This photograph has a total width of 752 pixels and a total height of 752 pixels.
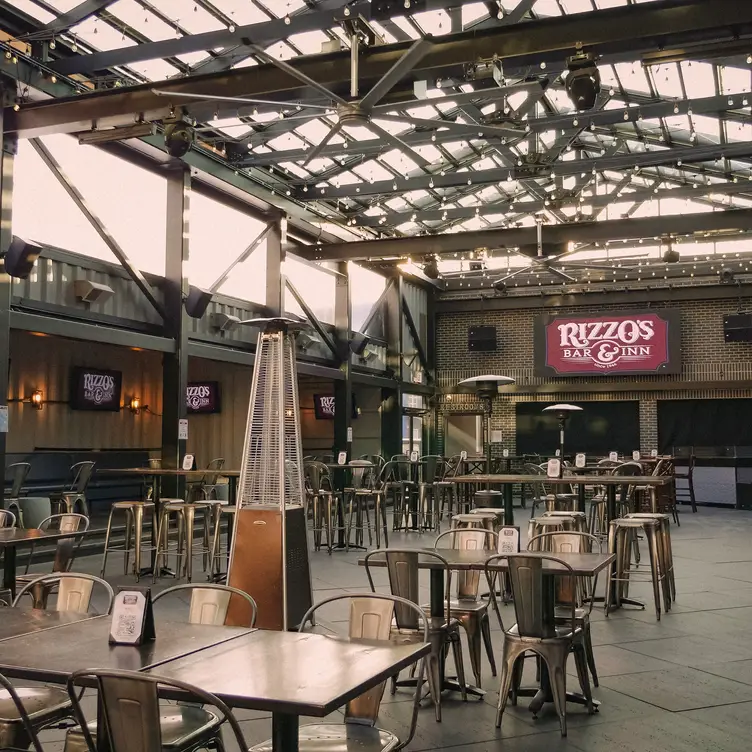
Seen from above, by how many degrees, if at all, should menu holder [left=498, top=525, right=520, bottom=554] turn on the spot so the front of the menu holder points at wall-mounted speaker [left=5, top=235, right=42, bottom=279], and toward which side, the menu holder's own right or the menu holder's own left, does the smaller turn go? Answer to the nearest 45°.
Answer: approximately 135° to the menu holder's own right

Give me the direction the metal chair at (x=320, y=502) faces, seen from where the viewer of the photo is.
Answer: facing away from the viewer and to the right of the viewer

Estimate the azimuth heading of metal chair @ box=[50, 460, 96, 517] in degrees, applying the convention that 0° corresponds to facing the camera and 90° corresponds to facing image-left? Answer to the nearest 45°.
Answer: approximately 45°

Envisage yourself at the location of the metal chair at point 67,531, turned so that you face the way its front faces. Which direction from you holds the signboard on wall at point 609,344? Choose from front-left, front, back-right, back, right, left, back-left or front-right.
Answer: back

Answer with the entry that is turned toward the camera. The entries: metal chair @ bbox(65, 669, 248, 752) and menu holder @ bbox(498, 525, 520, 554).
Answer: the menu holder

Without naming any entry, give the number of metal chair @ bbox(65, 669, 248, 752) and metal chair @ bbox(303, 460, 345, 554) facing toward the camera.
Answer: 0

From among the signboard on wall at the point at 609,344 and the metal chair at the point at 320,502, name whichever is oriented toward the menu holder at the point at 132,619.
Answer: the signboard on wall

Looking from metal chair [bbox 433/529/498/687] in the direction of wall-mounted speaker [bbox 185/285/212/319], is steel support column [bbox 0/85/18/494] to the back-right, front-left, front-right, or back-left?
front-left

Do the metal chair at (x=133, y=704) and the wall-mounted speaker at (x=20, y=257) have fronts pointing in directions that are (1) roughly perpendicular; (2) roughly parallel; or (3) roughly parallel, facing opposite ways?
roughly perpendicular

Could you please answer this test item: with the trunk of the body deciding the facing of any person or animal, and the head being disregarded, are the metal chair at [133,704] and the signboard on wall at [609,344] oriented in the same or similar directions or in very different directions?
very different directions

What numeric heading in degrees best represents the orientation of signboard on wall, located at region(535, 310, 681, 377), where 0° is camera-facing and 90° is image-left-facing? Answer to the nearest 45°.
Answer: approximately 0°

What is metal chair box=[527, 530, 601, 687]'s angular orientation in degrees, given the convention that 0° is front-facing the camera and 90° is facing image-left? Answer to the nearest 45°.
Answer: approximately 0°

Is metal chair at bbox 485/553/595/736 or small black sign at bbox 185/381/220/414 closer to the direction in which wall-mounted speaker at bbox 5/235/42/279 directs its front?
the metal chair

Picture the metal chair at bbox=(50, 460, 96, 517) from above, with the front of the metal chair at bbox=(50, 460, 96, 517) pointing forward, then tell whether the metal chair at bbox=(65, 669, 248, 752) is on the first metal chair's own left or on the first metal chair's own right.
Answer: on the first metal chair's own left
